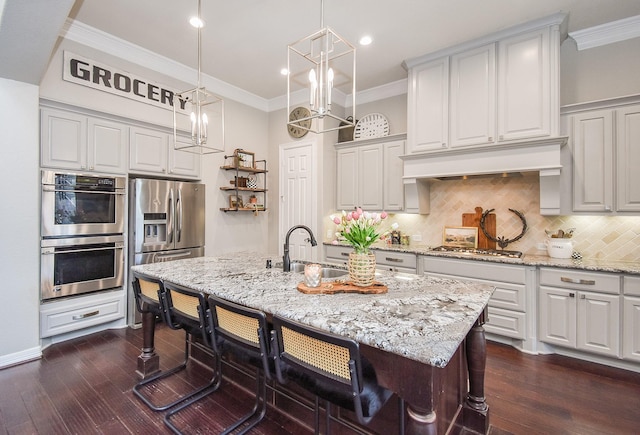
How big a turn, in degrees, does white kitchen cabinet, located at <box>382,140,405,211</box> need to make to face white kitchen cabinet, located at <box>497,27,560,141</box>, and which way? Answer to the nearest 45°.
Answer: approximately 90° to its left

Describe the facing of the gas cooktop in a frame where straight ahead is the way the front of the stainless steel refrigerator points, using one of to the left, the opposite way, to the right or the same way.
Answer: to the right

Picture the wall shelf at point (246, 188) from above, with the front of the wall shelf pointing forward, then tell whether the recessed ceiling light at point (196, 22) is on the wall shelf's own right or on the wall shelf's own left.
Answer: on the wall shelf's own right

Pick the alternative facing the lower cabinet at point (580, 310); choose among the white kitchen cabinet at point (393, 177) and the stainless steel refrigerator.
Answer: the stainless steel refrigerator

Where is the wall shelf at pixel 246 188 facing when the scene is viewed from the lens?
facing the viewer and to the right of the viewer

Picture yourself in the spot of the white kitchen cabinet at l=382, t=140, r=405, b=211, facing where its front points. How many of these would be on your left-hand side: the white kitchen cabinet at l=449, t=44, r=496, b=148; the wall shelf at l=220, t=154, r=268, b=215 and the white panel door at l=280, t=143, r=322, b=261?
1

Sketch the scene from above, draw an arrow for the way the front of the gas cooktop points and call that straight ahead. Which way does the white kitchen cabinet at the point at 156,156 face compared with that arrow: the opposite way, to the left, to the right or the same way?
to the left

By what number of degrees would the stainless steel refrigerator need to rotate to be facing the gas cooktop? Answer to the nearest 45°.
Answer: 0° — it already faces it

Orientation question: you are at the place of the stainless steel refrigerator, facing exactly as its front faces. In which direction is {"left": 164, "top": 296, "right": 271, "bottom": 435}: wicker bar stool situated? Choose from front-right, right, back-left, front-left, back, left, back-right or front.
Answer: front-right

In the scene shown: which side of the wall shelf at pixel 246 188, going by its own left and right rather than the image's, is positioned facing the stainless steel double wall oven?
right

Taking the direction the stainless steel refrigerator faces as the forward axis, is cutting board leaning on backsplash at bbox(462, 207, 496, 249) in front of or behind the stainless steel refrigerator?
in front
